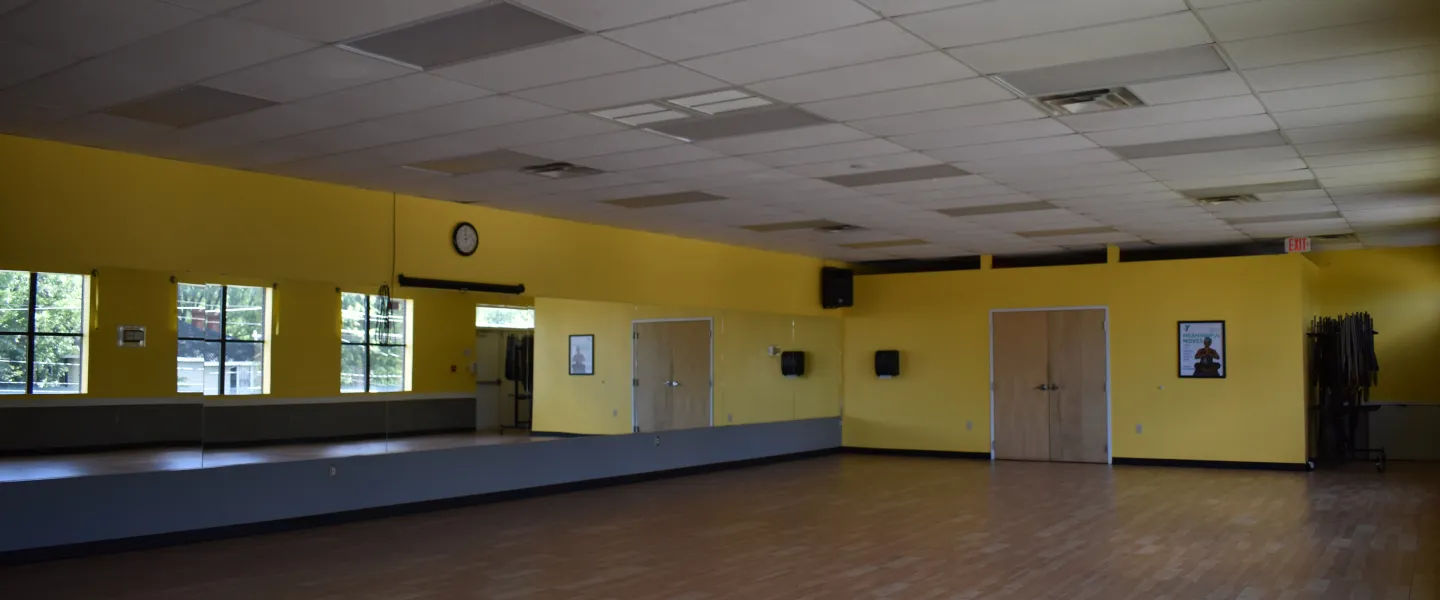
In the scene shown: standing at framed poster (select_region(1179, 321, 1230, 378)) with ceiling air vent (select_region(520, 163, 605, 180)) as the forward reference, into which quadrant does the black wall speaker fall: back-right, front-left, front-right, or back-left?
front-right

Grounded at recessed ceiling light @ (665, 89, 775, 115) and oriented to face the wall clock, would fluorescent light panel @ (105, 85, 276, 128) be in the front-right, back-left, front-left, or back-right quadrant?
front-left

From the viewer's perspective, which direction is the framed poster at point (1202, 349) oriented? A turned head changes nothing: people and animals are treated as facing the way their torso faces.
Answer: toward the camera

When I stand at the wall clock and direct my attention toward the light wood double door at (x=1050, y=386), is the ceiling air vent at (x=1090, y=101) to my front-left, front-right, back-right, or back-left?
front-right

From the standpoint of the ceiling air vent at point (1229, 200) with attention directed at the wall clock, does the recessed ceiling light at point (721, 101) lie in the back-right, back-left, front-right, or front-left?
front-left

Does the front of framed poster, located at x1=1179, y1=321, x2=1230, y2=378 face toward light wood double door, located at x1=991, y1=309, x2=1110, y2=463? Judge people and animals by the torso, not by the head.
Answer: no

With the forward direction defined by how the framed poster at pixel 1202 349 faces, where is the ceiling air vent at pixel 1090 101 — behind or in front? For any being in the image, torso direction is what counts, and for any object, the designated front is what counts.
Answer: in front

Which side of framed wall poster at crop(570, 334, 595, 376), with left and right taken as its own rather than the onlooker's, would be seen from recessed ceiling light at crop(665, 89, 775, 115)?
front
